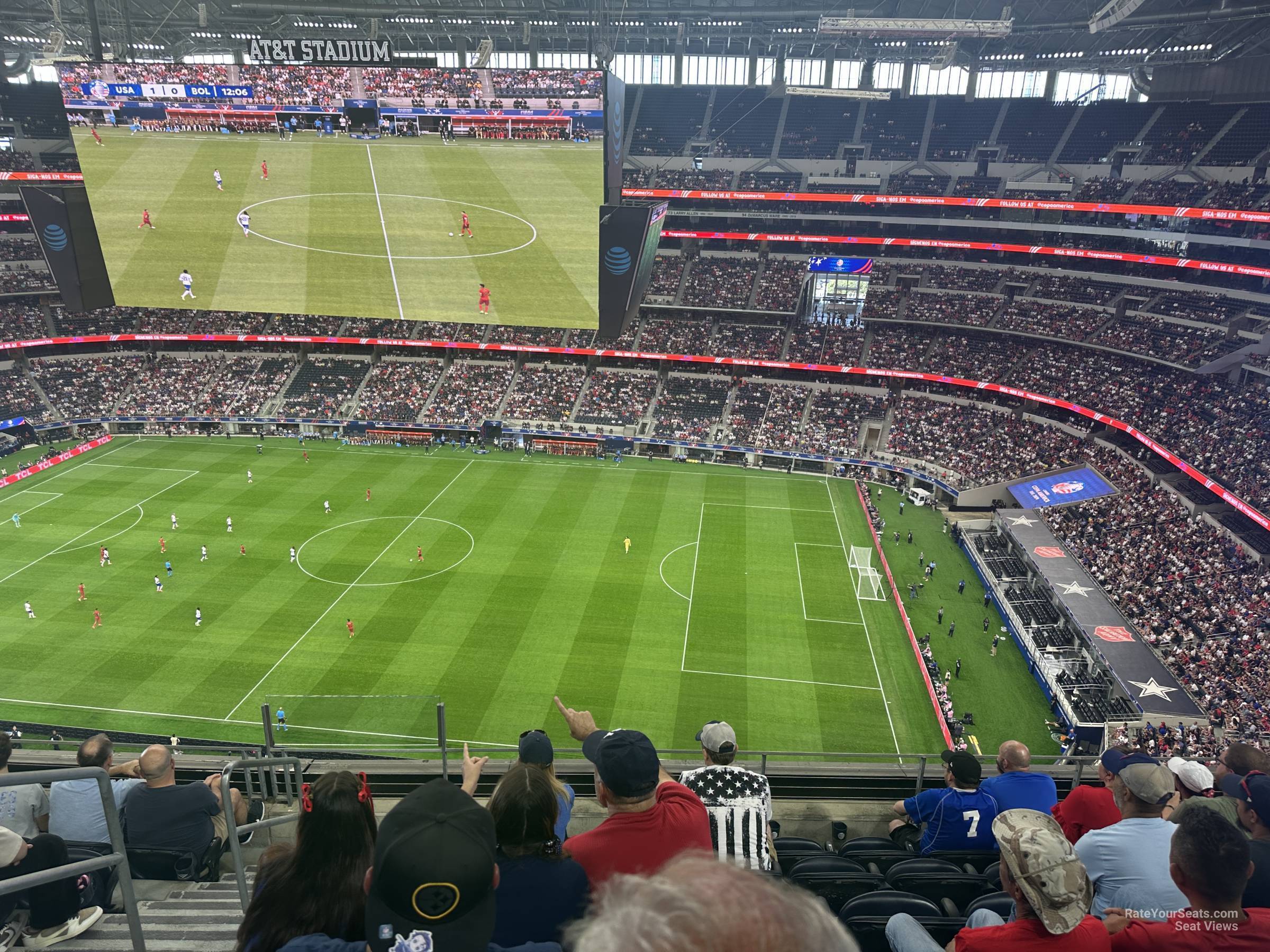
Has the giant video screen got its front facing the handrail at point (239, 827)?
yes

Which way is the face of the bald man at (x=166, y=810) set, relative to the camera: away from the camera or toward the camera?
away from the camera

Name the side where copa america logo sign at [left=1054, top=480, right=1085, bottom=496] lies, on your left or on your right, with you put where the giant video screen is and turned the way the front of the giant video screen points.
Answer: on your left

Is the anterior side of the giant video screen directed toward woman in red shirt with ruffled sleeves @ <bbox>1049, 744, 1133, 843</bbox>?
yes

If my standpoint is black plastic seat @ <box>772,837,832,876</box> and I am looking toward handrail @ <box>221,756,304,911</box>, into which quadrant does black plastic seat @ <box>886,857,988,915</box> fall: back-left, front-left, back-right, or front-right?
back-left

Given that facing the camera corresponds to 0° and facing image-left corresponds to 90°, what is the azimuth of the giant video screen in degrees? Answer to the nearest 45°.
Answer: approximately 0°

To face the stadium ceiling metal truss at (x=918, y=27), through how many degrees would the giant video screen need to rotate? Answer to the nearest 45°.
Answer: approximately 135° to its left

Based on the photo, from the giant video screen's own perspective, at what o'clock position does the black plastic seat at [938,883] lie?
The black plastic seat is roughly at 12 o'clock from the giant video screen.

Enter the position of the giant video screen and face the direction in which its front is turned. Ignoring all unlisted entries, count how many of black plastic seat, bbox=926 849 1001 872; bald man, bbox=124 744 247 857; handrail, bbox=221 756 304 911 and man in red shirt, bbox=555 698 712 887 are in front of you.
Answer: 4

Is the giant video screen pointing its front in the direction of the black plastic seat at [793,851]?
yes
